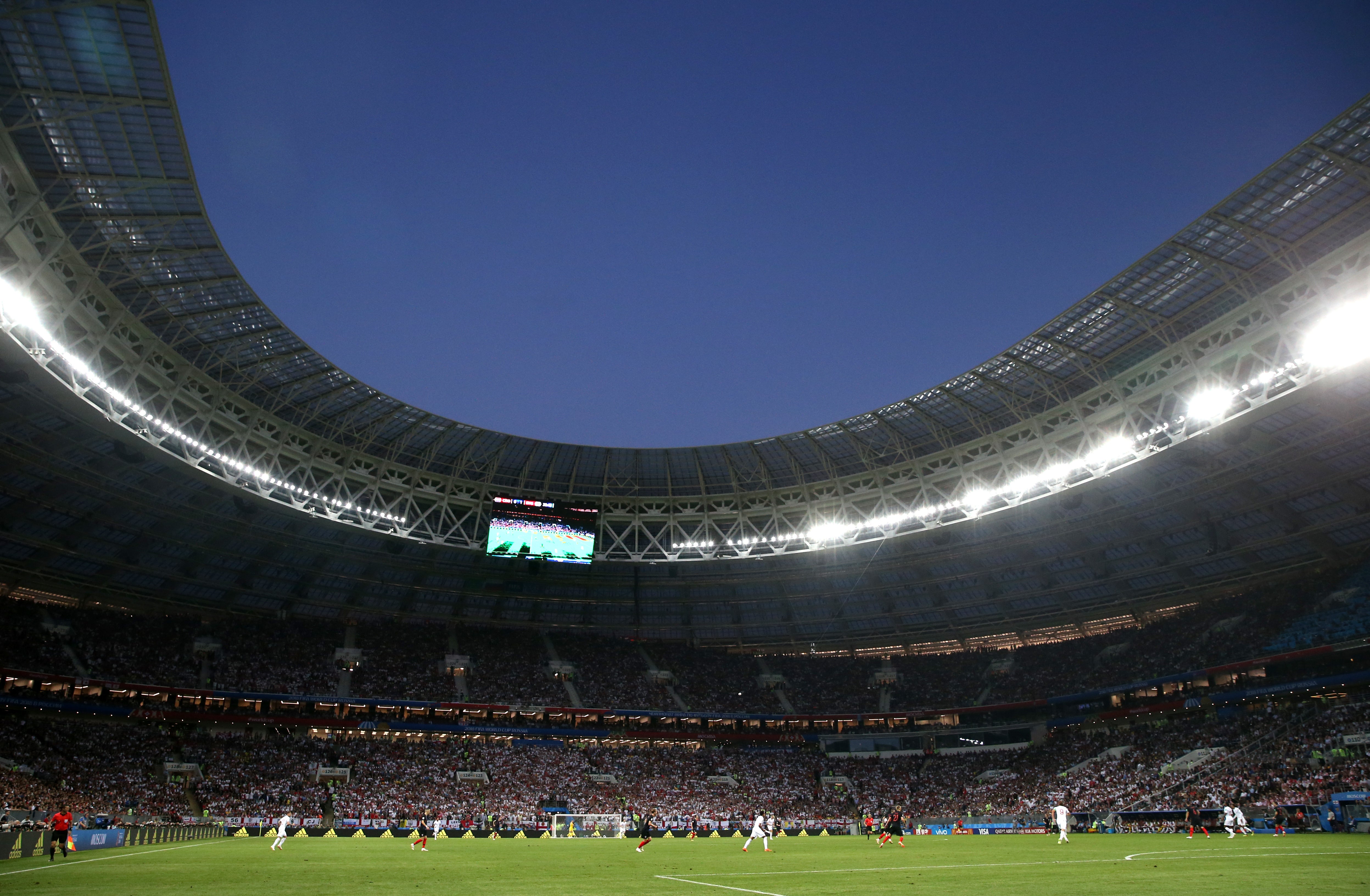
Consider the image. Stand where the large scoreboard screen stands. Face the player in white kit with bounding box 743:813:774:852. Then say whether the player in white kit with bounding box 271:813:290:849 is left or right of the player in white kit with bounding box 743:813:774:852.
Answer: right

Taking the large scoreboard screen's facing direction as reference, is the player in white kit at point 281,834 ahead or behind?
ahead

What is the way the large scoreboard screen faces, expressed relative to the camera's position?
facing the viewer

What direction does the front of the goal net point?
toward the camera

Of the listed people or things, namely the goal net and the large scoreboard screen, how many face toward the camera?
2

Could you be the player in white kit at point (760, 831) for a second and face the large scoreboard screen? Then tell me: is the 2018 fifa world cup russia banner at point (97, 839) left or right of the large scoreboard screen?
left

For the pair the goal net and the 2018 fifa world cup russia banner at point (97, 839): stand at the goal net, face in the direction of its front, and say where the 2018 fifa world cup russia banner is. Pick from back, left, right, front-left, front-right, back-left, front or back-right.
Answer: front-right

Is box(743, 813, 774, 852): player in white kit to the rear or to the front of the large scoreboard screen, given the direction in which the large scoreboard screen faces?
to the front
